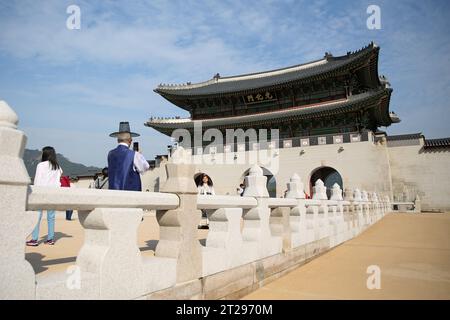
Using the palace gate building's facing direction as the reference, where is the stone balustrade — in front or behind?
in front

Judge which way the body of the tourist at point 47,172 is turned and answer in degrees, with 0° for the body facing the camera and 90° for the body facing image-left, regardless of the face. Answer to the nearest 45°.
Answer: approximately 135°

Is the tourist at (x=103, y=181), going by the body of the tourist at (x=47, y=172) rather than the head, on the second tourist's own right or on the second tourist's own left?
on the second tourist's own right

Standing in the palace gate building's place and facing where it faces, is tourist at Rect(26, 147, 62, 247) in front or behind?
in front

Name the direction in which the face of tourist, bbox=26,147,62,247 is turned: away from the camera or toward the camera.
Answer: away from the camera

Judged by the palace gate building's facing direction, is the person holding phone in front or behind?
in front

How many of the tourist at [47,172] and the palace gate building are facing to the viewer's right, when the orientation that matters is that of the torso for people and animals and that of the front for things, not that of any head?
0
